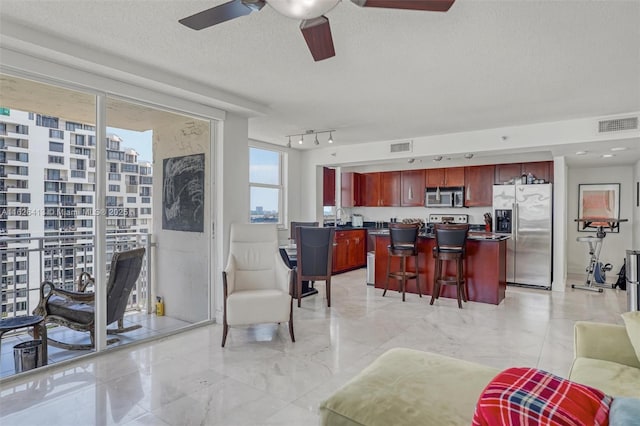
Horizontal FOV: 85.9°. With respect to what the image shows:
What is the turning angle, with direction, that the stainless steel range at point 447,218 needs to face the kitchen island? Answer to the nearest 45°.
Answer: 0° — it already faces it

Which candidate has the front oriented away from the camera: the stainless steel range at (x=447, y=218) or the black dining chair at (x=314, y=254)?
the black dining chair

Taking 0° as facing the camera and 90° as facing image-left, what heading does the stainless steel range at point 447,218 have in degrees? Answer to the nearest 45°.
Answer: approximately 0°

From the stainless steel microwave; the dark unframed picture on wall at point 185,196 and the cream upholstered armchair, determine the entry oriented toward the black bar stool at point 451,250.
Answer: the stainless steel microwave

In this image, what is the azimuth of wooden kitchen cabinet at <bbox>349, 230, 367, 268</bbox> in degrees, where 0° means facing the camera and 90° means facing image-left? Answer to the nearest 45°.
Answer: approximately 315°

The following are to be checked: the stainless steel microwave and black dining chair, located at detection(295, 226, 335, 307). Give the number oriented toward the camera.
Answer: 1

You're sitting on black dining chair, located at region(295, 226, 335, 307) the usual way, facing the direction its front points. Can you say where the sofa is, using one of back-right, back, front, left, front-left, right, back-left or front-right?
back

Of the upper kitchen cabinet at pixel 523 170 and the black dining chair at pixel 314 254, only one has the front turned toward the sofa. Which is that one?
the upper kitchen cabinet
